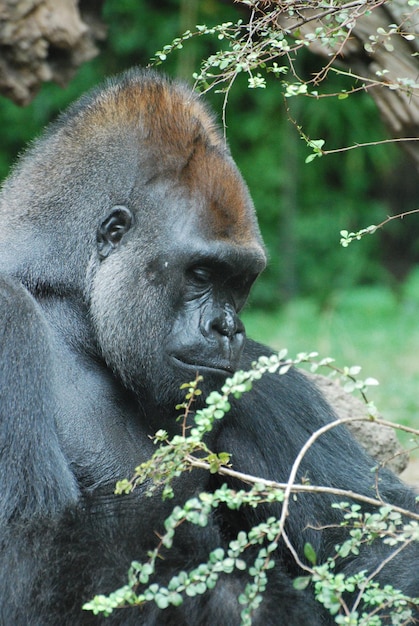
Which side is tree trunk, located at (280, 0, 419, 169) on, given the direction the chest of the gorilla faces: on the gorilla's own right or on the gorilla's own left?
on the gorilla's own left

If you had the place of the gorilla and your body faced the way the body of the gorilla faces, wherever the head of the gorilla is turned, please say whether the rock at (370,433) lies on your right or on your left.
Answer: on your left

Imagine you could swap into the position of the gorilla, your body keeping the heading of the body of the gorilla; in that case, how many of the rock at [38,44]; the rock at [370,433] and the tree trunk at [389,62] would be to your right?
0

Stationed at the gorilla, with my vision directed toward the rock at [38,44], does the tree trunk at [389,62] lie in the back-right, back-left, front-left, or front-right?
front-right

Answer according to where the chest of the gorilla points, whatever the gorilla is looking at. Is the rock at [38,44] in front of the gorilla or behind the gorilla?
behind
